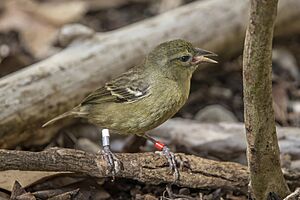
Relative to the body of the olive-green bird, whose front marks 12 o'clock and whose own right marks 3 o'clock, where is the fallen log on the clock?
The fallen log is roughly at 8 o'clock from the olive-green bird.

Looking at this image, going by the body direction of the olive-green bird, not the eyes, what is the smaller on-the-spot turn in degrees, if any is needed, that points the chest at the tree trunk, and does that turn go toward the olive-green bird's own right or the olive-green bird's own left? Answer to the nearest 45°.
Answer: approximately 45° to the olive-green bird's own right

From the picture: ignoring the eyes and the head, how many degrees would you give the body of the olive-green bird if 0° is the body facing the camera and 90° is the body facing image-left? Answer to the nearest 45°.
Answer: approximately 270°
